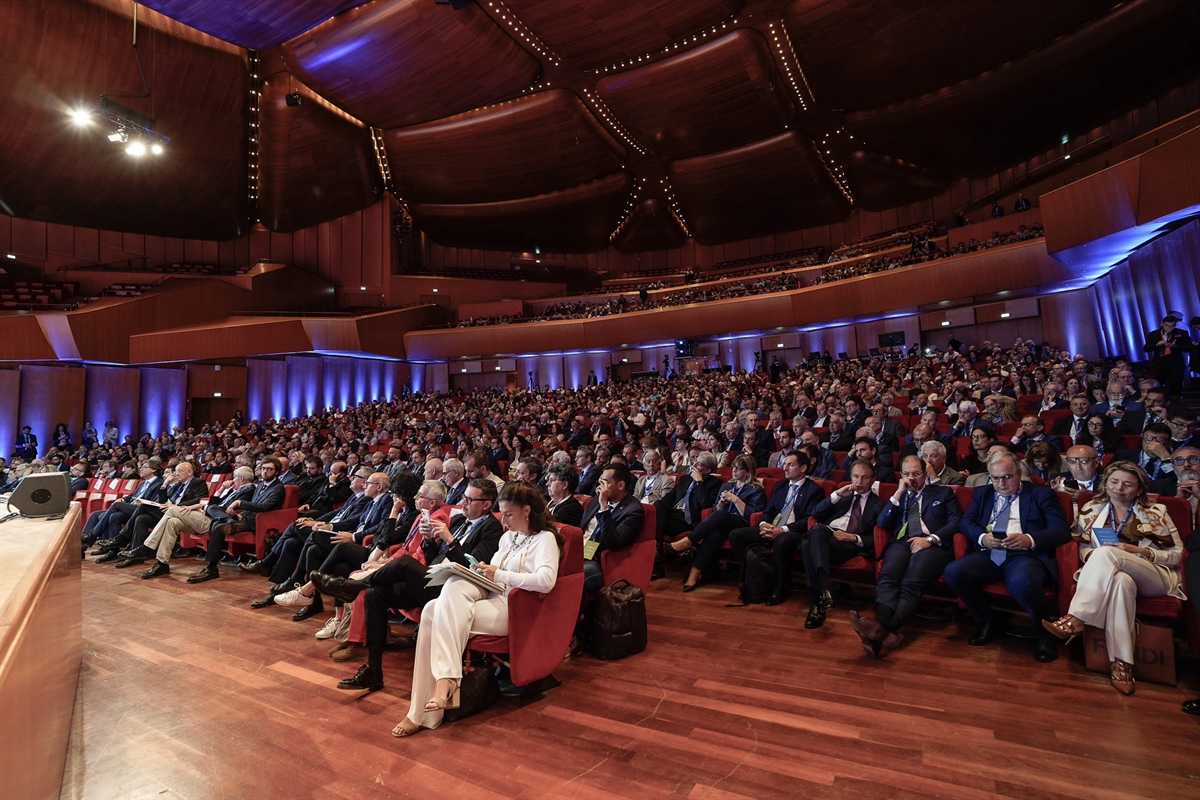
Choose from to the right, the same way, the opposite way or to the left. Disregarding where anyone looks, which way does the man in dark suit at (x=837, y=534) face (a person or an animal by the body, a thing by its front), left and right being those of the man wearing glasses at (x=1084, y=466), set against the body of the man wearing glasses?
the same way

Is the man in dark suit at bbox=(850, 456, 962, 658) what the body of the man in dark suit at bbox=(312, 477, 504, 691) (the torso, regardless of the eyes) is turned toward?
no

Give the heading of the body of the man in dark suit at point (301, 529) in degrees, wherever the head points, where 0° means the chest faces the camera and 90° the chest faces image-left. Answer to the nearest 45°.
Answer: approximately 90°

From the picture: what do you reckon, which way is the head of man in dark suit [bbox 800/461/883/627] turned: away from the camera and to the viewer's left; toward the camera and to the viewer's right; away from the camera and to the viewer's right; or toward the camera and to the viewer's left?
toward the camera and to the viewer's left

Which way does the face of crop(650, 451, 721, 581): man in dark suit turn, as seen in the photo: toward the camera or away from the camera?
toward the camera

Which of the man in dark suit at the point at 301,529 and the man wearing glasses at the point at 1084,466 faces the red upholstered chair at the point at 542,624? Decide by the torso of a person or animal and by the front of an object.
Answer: the man wearing glasses

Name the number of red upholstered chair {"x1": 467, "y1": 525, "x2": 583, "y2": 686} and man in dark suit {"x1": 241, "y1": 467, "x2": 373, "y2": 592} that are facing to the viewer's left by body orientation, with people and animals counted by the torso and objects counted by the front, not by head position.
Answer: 2

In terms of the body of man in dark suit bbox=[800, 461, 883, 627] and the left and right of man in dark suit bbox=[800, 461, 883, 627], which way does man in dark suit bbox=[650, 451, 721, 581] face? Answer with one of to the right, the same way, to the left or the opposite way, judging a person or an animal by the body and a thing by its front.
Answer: the same way

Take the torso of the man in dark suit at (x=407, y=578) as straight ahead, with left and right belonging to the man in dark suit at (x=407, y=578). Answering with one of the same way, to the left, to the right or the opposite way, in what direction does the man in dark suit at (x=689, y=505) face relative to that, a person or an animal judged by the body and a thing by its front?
the same way

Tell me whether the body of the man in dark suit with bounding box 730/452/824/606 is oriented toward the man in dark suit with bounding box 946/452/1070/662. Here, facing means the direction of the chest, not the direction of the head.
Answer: no

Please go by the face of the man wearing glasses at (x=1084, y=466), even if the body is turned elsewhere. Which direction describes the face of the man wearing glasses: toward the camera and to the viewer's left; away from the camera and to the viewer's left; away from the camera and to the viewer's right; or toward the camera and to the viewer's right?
toward the camera and to the viewer's left

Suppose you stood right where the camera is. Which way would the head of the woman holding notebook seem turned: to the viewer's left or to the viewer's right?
to the viewer's left

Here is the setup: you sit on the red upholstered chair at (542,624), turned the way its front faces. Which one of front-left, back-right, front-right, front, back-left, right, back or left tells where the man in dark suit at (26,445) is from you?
front-right

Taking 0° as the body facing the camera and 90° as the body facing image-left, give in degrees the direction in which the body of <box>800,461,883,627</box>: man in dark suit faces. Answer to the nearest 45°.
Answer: approximately 45°

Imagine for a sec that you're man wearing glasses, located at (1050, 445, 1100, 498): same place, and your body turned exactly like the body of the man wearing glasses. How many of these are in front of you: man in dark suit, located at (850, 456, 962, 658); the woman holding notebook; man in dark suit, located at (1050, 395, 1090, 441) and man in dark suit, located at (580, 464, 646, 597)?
3

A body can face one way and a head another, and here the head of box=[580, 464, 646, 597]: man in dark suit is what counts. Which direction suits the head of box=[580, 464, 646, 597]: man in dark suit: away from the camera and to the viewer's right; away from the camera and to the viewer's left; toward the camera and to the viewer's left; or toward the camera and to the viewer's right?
toward the camera and to the viewer's left
